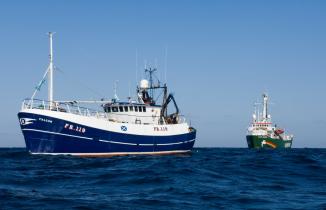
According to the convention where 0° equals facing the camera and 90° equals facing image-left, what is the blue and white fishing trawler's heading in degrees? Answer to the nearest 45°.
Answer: approximately 90°
